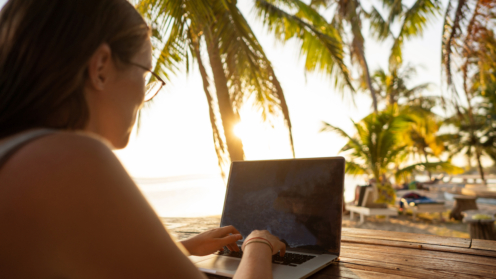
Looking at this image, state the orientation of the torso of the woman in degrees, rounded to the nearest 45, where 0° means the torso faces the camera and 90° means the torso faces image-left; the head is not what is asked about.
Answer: approximately 225°

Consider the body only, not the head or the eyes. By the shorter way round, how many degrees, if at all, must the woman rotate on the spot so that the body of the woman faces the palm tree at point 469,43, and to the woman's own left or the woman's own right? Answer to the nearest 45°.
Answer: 0° — they already face it

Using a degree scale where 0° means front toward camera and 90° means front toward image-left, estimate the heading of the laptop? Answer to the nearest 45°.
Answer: approximately 45°

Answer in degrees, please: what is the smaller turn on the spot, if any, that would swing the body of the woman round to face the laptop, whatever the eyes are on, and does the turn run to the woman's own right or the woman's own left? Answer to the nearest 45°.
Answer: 0° — they already face it

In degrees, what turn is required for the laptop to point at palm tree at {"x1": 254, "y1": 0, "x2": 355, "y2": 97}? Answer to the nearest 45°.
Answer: approximately 135° to its right

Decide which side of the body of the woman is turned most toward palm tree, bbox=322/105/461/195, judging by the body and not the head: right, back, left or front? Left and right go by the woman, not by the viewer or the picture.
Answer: front

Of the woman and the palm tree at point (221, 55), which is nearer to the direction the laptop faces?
the woman

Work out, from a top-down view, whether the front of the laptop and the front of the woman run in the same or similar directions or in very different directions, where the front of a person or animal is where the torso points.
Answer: very different directions

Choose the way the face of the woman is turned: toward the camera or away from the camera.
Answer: away from the camera
